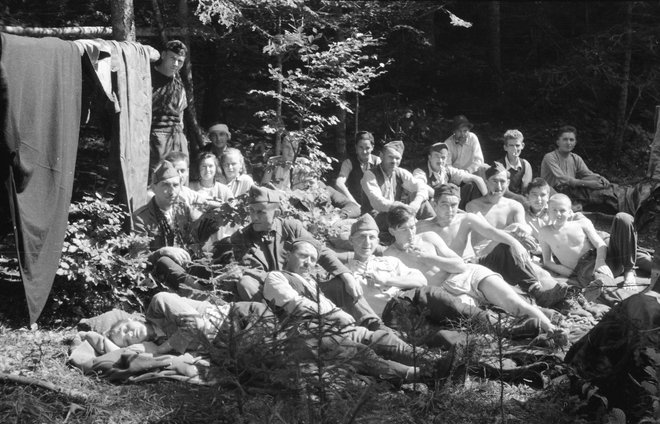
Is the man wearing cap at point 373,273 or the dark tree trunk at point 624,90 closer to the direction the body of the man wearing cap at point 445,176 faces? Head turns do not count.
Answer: the man wearing cap

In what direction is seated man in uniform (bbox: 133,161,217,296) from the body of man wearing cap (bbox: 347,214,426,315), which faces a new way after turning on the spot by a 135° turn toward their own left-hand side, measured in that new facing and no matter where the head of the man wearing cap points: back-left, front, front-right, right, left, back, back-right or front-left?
back-left

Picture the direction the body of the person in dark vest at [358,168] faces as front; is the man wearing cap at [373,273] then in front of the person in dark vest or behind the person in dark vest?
in front

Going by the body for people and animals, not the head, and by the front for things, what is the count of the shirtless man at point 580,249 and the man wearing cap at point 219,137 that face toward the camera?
2

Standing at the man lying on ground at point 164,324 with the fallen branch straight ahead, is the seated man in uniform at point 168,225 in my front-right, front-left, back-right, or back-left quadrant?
back-right

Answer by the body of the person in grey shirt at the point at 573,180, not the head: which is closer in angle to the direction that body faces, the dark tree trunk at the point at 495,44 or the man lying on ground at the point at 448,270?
the man lying on ground

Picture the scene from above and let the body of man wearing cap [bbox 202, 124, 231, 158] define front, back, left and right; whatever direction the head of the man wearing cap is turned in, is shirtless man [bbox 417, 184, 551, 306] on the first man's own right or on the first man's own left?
on the first man's own left

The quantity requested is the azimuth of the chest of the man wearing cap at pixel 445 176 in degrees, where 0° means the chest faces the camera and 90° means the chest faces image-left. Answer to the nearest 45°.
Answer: approximately 0°

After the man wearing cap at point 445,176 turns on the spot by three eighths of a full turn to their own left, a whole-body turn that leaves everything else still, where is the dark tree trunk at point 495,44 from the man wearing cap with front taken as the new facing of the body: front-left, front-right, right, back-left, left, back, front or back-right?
front-left

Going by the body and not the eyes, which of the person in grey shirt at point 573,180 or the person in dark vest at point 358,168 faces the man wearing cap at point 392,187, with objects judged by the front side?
the person in dark vest at point 358,168

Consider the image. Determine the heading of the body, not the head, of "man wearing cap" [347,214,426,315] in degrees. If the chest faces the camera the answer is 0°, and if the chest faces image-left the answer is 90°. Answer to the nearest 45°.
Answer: approximately 0°

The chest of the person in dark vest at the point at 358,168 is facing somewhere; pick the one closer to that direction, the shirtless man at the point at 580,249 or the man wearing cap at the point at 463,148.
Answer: the shirtless man

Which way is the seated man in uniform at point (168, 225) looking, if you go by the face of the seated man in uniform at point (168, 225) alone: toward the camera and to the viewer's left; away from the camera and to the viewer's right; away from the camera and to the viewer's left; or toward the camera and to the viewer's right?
toward the camera and to the viewer's right
